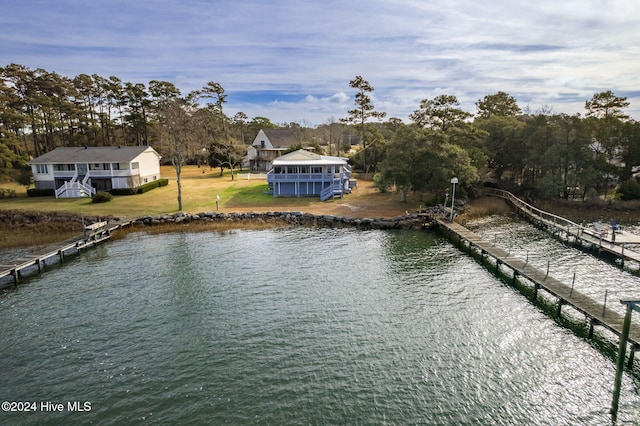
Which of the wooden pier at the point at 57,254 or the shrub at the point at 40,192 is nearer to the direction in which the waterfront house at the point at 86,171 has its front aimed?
the wooden pier

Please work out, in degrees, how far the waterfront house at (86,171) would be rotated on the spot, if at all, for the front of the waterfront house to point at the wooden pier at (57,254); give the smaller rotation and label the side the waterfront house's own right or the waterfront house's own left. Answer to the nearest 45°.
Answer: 0° — it already faces it

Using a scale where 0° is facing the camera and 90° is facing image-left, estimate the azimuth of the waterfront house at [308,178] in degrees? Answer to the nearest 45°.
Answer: approximately 0°

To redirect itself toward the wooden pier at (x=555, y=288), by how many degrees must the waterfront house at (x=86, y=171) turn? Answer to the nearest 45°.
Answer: approximately 45° to its left

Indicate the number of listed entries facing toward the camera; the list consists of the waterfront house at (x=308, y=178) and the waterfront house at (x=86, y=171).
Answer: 2

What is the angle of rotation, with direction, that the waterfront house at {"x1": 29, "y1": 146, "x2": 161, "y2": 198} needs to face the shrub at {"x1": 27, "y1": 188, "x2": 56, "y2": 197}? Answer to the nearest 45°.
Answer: approximately 90° to its right

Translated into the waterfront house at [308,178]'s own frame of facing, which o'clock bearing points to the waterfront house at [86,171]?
the waterfront house at [86,171] is roughly at 3 o'clock from the waterfront house at [308,178].

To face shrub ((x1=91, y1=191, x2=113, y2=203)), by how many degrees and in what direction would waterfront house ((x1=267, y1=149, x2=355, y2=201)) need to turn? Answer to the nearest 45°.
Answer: approximately 90° to its right

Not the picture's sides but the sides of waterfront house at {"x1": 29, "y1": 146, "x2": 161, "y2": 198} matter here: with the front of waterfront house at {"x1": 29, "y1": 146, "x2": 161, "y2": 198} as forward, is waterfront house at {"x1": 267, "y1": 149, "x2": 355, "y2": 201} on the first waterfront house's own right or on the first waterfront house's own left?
on the first waterfront house's own left
